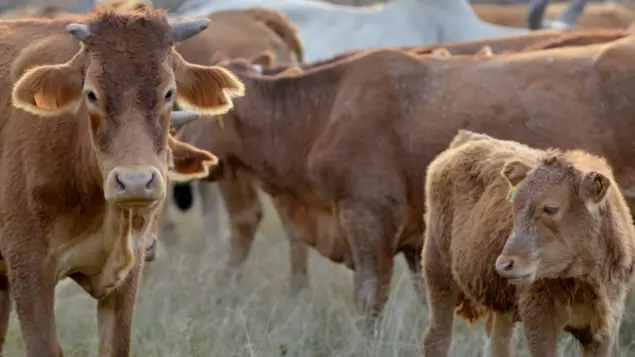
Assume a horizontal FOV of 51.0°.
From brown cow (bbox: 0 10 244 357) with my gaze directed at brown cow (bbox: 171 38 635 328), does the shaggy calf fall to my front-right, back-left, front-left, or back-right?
front-right

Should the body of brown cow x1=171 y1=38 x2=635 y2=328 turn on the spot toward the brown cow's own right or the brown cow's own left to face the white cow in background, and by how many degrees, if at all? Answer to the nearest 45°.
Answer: approximately 90° to the brown cow's own right

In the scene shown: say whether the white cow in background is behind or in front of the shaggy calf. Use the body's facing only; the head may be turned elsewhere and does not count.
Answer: behind

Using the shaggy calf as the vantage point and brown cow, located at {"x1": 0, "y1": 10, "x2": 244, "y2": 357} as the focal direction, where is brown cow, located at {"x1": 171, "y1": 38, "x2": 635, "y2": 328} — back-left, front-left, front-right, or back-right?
front-right

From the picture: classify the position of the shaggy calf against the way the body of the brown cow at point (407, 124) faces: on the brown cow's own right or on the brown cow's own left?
on the brown cow's own left

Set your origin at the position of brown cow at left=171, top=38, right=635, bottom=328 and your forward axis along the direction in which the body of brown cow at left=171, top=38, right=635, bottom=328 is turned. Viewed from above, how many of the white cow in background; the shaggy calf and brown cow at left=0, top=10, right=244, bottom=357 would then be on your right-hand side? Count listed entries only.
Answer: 1

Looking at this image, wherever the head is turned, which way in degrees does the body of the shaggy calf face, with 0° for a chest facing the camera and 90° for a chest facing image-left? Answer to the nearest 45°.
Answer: approximately 315°

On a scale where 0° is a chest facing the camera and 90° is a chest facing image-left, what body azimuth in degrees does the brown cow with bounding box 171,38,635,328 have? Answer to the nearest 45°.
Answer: approximately 90°

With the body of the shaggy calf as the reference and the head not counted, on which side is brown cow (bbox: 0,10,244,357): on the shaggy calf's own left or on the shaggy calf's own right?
on the shaggy calf's own right

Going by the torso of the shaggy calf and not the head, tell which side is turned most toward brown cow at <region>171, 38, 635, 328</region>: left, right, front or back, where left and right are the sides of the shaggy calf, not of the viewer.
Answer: back

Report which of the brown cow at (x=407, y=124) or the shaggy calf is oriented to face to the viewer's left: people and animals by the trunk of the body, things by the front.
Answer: the brown cow
